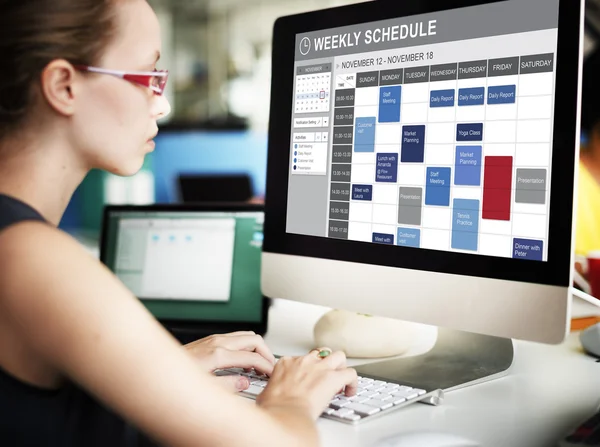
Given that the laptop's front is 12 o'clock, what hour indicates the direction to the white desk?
The white desk is roughly at 11 o'clock from the laptop.

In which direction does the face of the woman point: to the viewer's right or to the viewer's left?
to the viewer's right

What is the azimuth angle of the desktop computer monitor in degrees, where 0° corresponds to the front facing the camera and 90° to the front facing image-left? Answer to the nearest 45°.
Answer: approximately 45°

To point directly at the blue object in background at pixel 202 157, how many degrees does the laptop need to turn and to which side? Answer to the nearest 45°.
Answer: approximately 180°

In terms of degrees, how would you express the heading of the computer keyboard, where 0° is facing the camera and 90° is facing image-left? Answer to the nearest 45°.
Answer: approximately 45°

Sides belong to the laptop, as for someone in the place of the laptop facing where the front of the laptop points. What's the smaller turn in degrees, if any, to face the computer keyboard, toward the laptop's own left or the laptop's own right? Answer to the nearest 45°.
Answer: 0° — it already faces it

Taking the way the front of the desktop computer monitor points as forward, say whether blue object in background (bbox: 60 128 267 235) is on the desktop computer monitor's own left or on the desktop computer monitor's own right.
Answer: on the desktop computer monitor's own right
